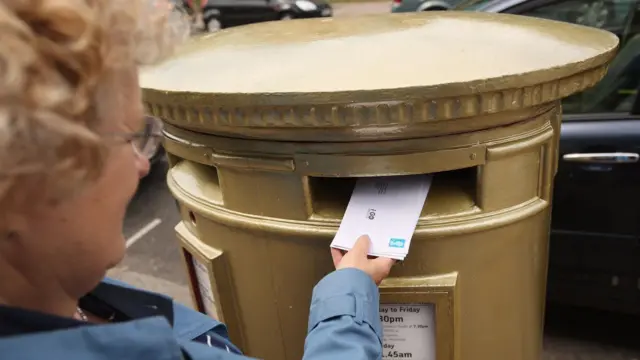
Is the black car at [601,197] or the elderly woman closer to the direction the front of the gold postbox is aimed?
the elderly woman

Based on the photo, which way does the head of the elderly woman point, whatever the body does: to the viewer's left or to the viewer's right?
to the viewer's right

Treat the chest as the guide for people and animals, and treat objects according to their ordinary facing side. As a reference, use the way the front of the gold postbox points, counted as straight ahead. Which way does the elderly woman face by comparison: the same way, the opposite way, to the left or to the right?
the opposite way

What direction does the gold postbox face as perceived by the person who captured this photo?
facing the viewer and to the left of the viewer

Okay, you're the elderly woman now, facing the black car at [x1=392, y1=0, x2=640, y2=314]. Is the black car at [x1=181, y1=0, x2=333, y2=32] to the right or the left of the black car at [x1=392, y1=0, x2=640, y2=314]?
left

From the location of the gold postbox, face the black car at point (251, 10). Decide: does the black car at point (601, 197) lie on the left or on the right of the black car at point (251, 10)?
right

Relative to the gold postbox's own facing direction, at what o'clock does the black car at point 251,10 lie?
The black car is roughly at 4 o'clock from the gold postbox.

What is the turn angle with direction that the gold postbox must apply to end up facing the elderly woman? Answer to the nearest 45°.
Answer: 0° — it already faces them

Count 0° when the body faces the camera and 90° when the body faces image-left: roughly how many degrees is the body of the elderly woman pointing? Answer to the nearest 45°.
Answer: approximately 225°
